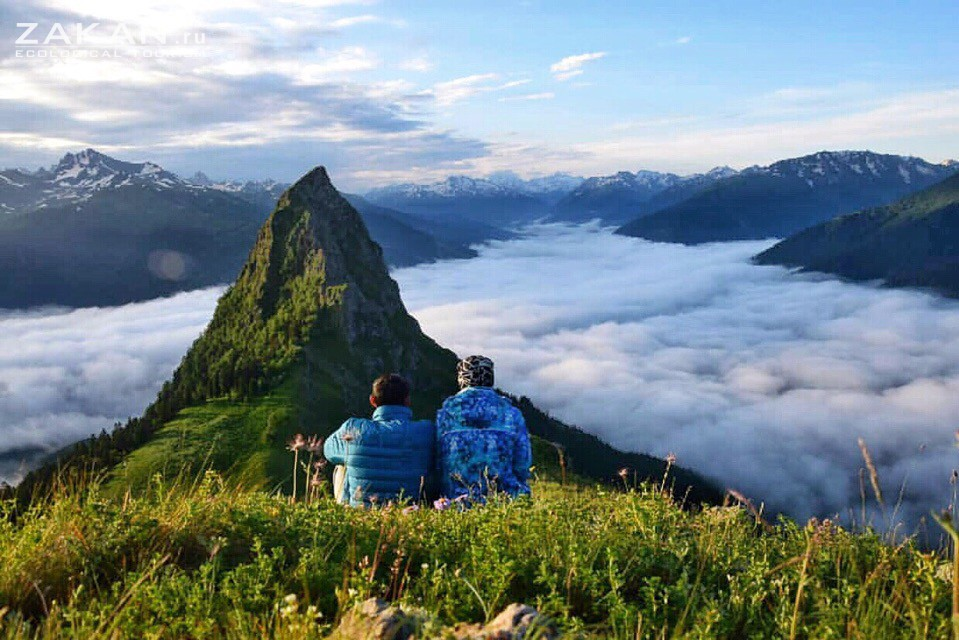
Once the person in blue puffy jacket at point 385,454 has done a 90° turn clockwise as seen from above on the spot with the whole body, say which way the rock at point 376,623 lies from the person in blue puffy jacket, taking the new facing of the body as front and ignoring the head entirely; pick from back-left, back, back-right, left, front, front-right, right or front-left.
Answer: right

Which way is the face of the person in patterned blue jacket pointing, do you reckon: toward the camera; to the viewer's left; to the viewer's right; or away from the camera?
away from the camera

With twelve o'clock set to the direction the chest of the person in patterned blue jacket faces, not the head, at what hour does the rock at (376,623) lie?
The rock is roughly at 6 o'clock from the person in patterned blue jacket.

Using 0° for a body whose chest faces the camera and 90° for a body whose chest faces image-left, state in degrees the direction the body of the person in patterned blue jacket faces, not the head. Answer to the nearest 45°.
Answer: approximately 180°

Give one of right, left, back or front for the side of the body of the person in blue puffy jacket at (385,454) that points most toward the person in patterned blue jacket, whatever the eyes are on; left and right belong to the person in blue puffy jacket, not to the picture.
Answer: right

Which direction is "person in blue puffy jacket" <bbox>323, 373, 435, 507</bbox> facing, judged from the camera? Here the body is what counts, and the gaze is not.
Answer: away from the camera

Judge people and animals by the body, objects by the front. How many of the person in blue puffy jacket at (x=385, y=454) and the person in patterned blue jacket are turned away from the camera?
2

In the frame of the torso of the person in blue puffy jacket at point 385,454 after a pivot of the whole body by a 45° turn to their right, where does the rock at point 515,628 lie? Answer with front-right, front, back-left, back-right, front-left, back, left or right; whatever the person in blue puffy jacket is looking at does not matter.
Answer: back-right

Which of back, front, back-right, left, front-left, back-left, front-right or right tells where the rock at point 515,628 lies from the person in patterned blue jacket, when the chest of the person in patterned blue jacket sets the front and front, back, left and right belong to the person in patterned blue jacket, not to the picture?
back

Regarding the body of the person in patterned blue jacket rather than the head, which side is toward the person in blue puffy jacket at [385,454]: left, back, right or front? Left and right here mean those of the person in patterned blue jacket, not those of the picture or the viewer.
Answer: left
